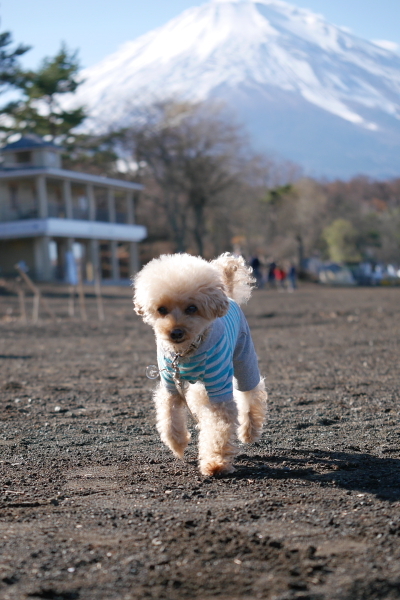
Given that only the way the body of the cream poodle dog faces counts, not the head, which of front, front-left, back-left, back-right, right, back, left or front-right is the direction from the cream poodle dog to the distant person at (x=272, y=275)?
back-right

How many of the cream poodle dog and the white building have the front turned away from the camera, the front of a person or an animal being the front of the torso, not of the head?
0

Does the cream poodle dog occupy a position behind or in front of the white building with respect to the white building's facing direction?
in front

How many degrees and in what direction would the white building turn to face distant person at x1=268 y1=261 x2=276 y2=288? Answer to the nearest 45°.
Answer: approximately 45° to its left

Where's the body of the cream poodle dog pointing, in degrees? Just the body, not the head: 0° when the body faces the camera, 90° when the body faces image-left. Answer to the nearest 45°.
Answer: approximately 45°

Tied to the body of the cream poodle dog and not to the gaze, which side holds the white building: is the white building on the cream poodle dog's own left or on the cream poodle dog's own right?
on the cream poodle dog's own right

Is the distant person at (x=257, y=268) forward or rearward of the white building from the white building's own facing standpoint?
forward

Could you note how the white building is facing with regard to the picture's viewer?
facing the viewer and to the right of the viewer
